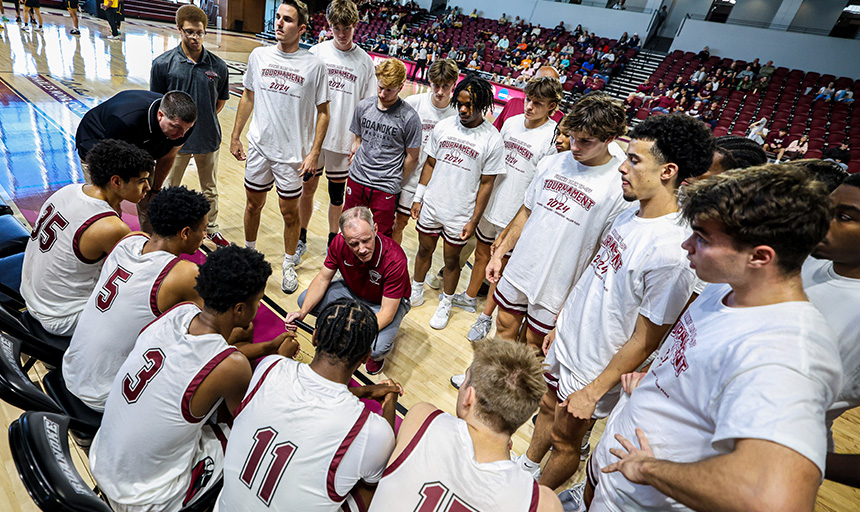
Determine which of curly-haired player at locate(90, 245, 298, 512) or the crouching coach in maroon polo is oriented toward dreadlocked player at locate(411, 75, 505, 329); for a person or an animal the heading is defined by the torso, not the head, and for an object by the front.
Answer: curly-haired player at locate(90, 245, 298, 512)

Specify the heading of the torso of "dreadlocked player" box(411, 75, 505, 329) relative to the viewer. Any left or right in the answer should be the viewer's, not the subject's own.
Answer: facing the viewer and to the left of the viewer

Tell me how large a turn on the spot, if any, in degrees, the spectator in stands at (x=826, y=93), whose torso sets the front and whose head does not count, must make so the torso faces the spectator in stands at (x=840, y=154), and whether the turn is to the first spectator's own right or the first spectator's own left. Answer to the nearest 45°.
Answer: approximately 45° to the first spectator's own left

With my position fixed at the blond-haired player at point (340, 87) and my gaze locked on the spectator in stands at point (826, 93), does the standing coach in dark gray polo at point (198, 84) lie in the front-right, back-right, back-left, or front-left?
back-left

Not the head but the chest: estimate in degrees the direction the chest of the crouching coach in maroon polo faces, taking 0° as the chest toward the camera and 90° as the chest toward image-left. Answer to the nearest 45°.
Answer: approximately 45°

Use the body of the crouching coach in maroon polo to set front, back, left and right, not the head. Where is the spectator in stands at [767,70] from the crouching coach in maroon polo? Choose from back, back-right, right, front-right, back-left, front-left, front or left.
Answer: back

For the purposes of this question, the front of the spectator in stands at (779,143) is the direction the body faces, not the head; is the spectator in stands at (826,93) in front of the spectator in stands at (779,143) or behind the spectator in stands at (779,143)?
behind

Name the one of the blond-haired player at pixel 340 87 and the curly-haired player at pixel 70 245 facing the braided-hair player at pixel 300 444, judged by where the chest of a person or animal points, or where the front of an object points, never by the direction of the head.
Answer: the blond-haired player

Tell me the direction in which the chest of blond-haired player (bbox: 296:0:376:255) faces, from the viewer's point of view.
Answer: toward the camera

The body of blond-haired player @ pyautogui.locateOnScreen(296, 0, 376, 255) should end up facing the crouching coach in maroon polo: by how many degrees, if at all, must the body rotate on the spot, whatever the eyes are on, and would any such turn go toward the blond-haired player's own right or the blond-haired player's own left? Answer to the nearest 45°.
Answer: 0° — they already face them

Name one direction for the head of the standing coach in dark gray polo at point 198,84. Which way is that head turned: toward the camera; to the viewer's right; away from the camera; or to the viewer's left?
toward the camera

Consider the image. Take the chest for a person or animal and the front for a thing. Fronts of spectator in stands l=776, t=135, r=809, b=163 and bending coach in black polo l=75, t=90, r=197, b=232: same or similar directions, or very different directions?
very different directions

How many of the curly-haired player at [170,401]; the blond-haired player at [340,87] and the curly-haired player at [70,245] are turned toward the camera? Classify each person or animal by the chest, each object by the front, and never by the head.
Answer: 1

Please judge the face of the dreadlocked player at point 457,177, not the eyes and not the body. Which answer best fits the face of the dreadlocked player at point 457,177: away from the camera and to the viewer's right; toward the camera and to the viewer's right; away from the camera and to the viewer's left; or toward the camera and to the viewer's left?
toward the camera and to the viewer's left

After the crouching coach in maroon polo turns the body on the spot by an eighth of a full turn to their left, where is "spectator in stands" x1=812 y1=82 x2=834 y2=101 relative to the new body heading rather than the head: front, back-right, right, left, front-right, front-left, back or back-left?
back-left

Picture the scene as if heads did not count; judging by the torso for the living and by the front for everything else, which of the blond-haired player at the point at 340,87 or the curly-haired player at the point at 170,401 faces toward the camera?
the blond-haired player

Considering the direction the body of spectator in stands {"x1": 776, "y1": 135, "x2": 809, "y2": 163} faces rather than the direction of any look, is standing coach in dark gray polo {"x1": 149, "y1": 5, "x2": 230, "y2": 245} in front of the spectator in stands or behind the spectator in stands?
in front

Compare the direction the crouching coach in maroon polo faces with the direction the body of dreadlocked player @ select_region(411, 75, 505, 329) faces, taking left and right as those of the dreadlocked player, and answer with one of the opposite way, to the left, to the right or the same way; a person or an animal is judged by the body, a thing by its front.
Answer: the same way

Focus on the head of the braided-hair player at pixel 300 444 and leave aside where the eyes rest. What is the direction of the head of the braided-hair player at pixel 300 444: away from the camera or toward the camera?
away from the camera

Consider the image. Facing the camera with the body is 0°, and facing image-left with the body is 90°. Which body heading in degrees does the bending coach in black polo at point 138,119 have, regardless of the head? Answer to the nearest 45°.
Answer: approximately 315°

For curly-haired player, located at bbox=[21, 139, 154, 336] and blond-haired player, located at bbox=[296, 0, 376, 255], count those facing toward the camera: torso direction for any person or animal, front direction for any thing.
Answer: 1

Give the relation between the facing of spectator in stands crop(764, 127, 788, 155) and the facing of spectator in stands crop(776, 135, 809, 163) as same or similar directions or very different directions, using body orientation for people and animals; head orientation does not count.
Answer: same or similar directions

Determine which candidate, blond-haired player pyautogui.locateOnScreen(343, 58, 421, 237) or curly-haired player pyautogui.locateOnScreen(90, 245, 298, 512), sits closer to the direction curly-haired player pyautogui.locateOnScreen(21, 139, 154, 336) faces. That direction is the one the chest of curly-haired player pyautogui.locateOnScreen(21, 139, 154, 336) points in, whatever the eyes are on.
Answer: the blond-haired player
